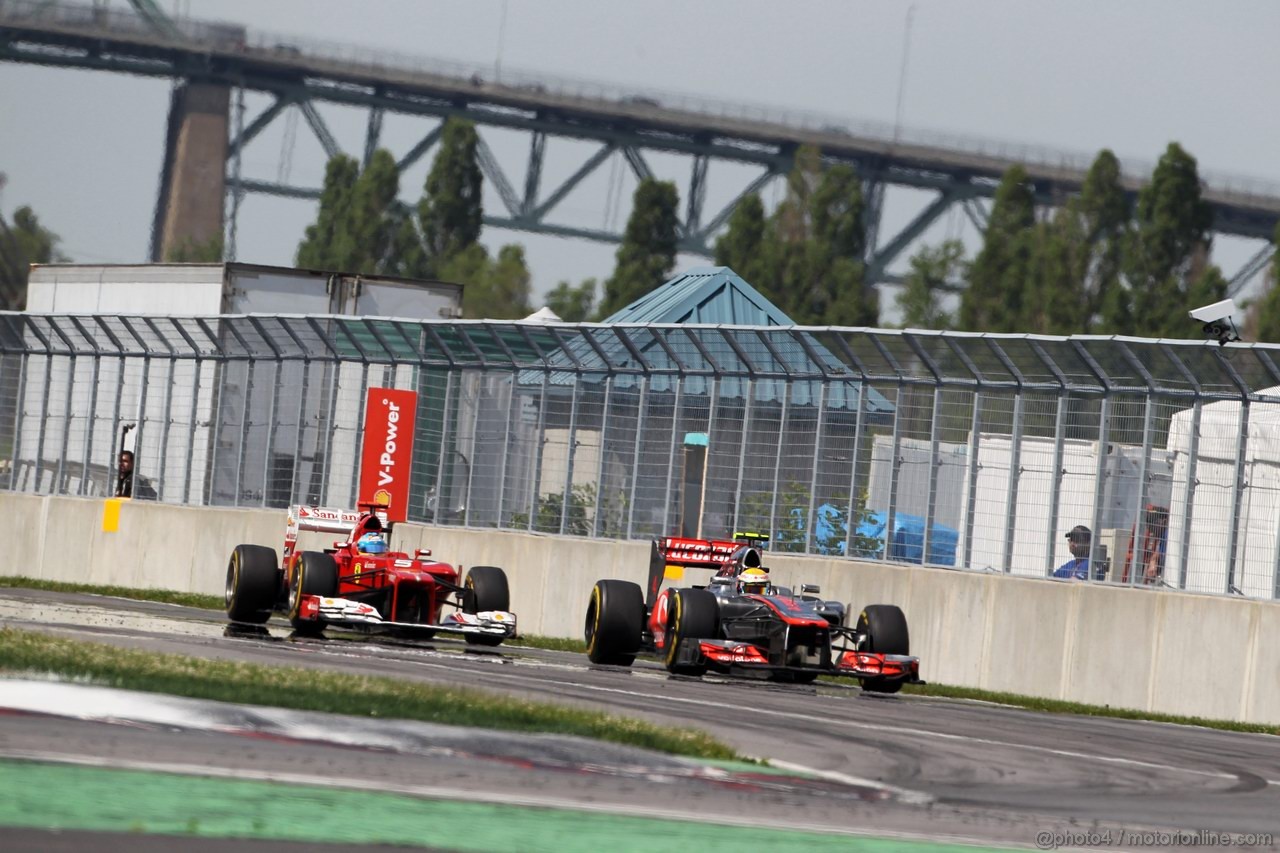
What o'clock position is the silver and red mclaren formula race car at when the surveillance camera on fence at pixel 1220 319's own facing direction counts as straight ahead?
The silver and red mclaren formula race car is roughly at 11 o'clock from the surveillance camera on fence.

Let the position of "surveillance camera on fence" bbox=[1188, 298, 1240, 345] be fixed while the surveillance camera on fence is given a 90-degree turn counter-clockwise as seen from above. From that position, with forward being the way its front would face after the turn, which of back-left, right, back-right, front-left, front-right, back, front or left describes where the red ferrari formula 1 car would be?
right

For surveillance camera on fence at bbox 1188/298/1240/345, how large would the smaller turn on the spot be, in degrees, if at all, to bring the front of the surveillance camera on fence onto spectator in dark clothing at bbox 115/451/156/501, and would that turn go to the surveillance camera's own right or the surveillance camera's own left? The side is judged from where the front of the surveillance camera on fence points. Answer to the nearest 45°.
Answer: approximately 45° to the surveillance camera's own right

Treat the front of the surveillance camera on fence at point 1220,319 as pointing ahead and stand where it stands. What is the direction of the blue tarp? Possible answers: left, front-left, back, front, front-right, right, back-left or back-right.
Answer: front-right

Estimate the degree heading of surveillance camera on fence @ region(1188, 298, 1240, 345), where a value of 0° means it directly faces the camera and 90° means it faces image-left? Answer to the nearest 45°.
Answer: approximately 90°
